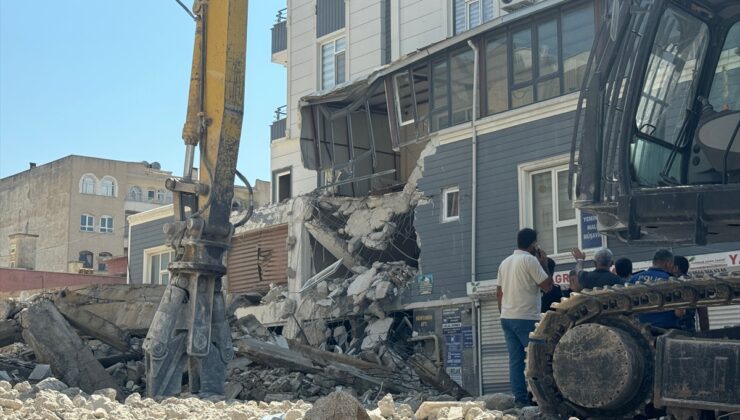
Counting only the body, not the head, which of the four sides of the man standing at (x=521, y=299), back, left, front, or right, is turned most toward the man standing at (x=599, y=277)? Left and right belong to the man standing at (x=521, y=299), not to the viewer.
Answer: front

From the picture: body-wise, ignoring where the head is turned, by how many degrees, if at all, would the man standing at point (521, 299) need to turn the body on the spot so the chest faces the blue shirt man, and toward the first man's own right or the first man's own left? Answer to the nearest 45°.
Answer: approximately 90° to the first man's own right

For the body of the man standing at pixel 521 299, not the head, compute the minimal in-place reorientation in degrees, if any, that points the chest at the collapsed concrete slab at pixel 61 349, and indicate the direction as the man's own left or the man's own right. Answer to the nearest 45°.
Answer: approximately 90° to the man's own left

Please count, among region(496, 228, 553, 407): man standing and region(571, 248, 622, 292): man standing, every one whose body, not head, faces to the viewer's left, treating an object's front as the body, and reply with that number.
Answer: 0

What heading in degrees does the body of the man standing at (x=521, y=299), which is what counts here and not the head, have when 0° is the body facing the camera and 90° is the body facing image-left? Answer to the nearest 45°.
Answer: approximately 225°

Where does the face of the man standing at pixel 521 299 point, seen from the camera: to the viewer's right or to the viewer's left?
to the viewer's right

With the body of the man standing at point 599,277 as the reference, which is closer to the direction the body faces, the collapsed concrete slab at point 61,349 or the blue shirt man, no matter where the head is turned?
the collapsed concrete slab
